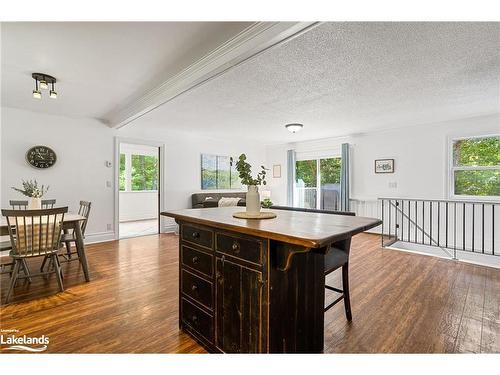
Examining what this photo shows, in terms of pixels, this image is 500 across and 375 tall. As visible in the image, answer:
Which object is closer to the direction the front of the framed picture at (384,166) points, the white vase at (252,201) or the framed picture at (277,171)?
the white vase

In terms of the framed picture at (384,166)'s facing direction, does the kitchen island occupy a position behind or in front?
in front

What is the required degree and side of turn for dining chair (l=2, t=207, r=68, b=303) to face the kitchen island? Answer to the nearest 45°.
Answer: approximately 135° to its right

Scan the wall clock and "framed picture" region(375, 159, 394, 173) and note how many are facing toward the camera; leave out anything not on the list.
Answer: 2

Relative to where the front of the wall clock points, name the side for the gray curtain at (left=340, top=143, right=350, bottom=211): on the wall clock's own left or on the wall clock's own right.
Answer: on the wall clock's own left

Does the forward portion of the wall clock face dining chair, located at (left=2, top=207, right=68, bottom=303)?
yes

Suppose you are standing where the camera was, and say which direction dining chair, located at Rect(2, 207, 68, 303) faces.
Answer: facing away from the viewer

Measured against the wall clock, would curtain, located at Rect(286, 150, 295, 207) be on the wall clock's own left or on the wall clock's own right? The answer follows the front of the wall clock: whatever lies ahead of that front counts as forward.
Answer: on the wall clock's own left

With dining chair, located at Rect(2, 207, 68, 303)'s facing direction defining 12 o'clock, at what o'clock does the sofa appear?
The sofa is roughly at 2 o'clock from the dining chair.

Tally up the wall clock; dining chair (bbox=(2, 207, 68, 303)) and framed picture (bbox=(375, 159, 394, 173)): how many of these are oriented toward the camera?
2

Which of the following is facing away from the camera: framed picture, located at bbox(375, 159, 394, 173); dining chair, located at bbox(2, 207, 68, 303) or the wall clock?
the dining chair

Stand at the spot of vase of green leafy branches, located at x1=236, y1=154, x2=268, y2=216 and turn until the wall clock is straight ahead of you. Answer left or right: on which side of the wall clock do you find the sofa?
right

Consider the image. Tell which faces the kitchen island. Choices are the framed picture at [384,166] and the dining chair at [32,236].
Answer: the framed picture

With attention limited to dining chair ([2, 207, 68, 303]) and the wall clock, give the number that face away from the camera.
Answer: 1

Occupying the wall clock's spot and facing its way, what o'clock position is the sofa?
The sofa is roughly at 9 o'clock from the wall clock.

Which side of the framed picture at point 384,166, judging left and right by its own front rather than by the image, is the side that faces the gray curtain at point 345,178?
right

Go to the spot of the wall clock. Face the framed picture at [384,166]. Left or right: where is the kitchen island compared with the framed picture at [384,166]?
right
